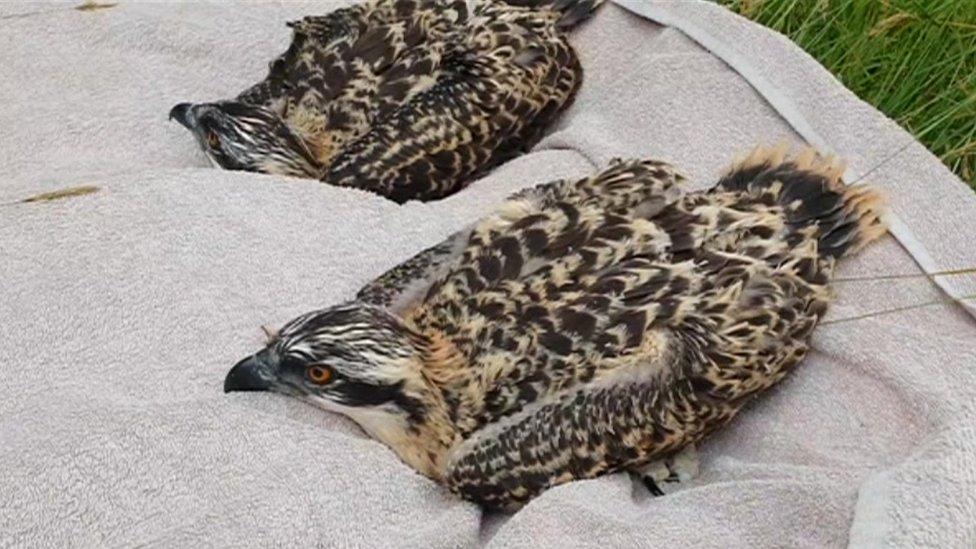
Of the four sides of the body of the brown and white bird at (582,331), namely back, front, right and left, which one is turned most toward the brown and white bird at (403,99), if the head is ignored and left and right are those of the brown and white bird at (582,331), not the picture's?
right

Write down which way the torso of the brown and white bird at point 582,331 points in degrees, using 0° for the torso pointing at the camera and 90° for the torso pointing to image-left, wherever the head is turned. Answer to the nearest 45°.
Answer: approximately 45°
